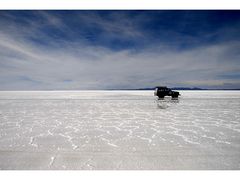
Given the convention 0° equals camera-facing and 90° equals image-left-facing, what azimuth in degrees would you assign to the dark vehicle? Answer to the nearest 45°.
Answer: approximately 270°
